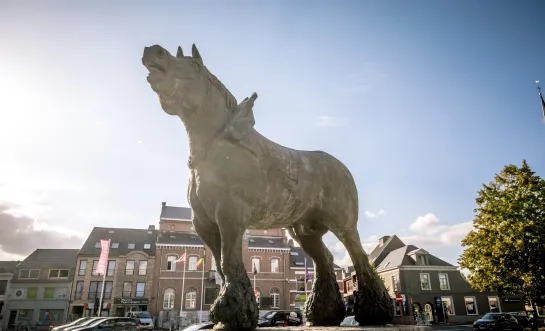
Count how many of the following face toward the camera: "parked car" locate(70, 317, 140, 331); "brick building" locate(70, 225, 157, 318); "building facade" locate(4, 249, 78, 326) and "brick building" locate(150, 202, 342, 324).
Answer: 3

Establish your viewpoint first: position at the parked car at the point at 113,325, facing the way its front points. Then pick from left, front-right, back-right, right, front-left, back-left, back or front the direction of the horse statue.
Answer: left

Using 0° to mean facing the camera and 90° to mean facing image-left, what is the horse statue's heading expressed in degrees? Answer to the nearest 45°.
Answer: approximately 45°

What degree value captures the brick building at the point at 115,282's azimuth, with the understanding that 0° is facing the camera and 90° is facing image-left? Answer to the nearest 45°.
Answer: approximately 0°

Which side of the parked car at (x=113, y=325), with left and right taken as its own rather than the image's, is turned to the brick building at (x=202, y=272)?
right

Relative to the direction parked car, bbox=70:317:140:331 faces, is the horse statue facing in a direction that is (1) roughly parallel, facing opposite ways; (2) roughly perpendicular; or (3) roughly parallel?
roughly parallel

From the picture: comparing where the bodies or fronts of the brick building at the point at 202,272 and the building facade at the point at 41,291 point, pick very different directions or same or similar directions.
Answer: same or similar directions

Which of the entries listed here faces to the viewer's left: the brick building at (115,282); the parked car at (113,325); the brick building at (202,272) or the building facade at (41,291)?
the parked car

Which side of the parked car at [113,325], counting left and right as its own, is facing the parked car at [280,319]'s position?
back

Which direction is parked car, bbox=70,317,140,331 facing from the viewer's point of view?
to the viewer's left

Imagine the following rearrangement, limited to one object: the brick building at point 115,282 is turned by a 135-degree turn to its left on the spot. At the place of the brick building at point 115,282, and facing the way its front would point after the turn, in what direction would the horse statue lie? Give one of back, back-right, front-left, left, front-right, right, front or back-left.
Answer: back-right

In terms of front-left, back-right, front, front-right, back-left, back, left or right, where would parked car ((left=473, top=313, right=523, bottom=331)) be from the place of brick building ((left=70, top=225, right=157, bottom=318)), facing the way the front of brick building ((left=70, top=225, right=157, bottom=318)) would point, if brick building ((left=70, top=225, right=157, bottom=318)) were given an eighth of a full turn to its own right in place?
left

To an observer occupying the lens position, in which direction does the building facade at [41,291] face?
facing the viewer

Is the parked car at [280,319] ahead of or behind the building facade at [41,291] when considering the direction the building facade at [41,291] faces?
ahead

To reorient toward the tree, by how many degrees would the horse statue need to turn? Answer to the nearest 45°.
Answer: approximately 180°

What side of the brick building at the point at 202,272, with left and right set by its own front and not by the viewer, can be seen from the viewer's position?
front

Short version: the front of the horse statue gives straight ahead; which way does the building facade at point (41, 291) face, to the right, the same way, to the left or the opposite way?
to the left

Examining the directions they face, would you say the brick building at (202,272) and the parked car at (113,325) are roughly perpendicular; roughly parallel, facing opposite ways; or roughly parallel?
roughly perpendicular
